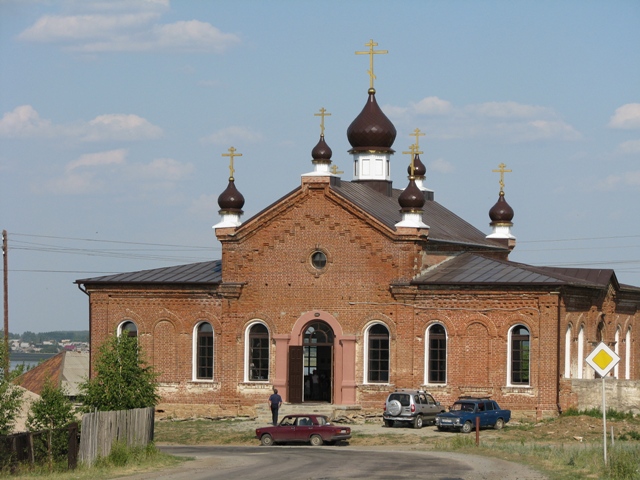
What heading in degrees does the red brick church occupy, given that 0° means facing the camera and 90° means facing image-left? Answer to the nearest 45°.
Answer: approximately 0°

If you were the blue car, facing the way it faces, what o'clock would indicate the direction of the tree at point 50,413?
The tree is roughly at 12 o'clock from the blue car.

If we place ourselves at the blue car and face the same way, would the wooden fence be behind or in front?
in front

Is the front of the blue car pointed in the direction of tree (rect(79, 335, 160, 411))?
yes

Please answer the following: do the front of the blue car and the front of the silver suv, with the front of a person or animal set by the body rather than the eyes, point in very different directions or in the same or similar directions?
very different directions

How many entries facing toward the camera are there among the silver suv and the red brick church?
1

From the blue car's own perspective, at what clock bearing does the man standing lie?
The man standing is roughly at 2 o'clock from the blue car.

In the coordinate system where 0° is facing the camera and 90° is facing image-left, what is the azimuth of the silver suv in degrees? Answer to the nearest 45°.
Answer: approximately 225°

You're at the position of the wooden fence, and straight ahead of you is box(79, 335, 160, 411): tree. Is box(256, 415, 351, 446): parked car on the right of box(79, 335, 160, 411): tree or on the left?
right

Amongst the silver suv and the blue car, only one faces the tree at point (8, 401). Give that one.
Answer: the blue car

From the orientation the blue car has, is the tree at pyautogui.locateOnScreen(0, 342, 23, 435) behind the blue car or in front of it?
in front

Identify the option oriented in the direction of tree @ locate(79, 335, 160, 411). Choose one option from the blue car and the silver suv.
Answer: the blue car

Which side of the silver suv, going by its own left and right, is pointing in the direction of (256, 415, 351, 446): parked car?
back
